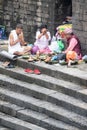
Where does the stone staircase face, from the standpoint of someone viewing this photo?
facing the viewer and to the left of the viewer
